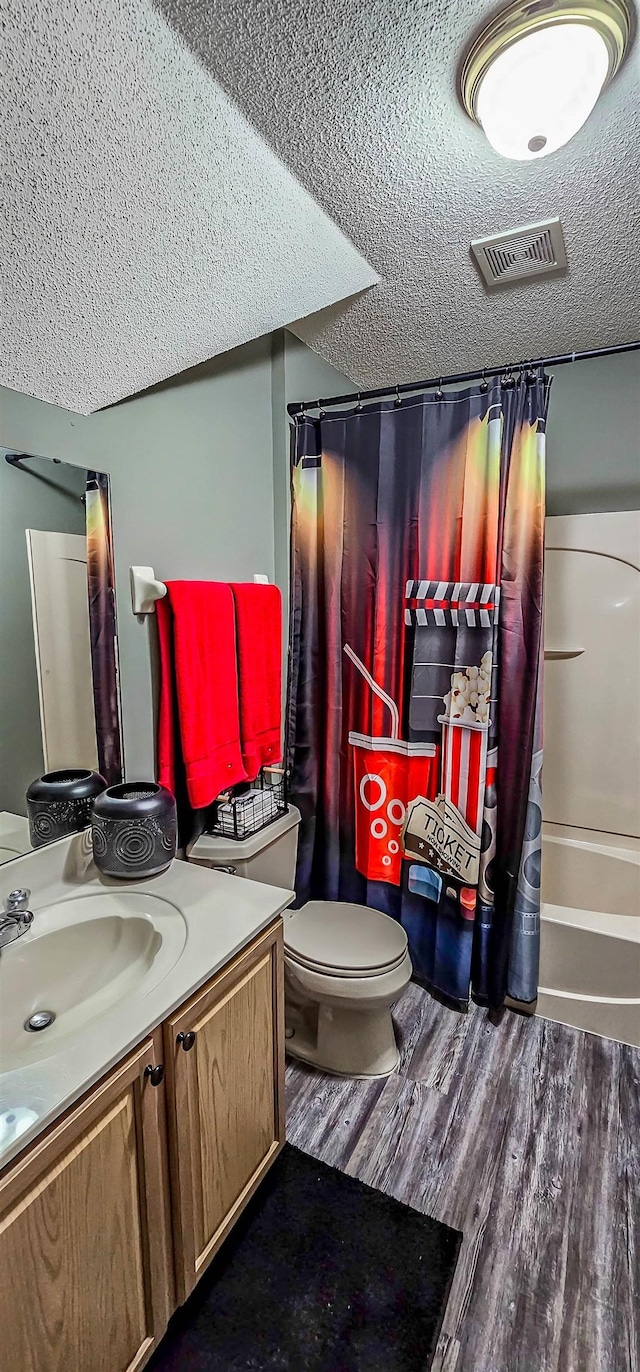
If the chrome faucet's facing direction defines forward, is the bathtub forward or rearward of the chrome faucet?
forward

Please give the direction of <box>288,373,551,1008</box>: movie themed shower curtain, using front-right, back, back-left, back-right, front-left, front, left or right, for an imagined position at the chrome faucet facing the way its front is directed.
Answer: front-left

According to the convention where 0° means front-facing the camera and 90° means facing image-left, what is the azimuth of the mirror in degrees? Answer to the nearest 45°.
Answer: approximately 315°

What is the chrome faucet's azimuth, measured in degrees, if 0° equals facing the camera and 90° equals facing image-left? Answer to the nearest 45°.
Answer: approximately 315°

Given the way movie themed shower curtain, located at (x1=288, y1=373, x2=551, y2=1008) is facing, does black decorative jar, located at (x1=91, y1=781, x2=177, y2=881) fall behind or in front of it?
in front

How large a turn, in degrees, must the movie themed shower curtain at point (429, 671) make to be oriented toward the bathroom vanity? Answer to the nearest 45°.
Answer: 0° — it already faces it
